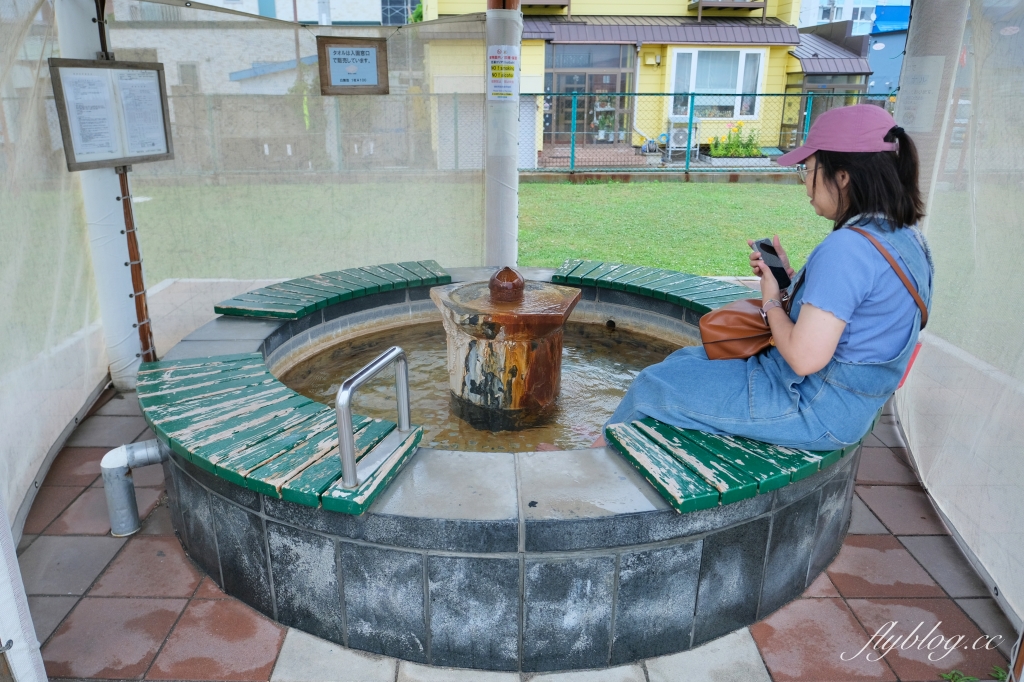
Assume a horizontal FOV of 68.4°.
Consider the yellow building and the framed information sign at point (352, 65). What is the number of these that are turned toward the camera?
2

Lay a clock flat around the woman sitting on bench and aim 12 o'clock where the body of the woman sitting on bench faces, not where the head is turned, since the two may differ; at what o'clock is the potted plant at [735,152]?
The potted plant is roughly at 3 o'clock from the woman sitting on bench.

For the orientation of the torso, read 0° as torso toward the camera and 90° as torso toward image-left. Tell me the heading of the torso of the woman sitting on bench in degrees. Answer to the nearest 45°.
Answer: approximately 90°

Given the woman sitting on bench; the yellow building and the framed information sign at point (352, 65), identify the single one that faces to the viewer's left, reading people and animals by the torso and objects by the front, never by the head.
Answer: the woman sitting on bench

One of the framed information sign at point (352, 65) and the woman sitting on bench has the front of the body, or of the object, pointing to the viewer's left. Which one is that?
the woman sitting on bench

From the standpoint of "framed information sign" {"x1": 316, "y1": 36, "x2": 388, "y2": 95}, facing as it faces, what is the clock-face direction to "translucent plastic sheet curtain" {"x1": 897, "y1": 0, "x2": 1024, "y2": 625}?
The translucent plastic sheet curtain is roughly at 11 o'clock from the framed information sign.

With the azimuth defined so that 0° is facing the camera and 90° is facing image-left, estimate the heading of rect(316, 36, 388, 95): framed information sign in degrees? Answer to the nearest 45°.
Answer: approximately 0°
